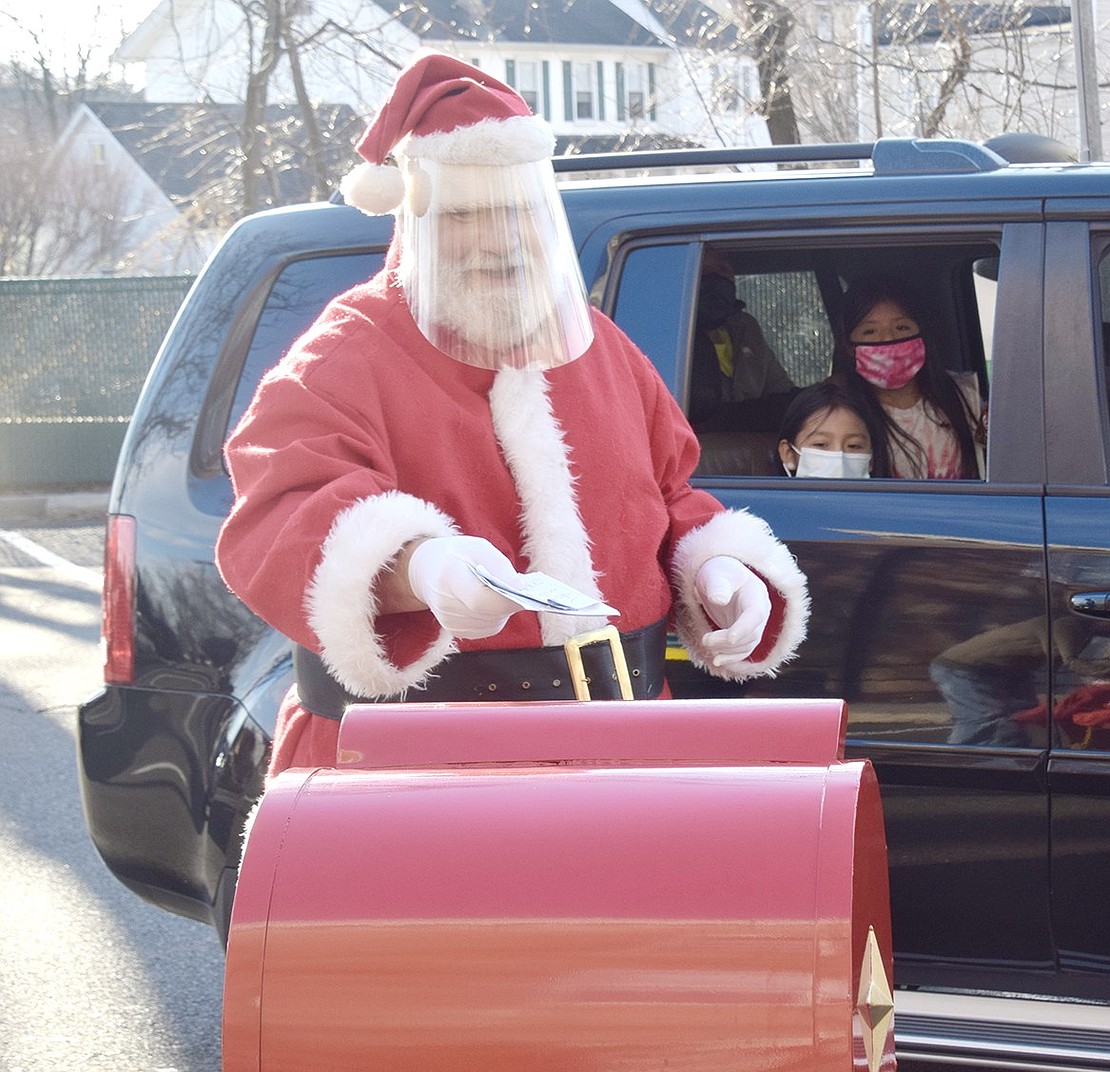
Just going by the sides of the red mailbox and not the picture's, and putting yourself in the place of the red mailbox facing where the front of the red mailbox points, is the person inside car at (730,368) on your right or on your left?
on your left

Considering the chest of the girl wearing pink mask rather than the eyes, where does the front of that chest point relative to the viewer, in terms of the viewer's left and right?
facing the viewer

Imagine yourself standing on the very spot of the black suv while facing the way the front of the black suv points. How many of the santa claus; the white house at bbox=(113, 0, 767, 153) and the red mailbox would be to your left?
1

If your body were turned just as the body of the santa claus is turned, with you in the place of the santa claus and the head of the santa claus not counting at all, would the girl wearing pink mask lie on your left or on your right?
on your left

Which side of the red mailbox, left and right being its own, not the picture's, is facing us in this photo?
right

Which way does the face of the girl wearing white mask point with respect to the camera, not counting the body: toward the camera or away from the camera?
toward the camera

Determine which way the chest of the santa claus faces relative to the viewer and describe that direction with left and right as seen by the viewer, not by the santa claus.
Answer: facing the viewer and to the right of the viewer

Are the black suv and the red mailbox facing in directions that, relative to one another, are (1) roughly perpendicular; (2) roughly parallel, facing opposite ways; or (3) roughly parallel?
roughly parallel

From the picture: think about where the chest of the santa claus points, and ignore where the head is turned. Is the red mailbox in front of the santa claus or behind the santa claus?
in front

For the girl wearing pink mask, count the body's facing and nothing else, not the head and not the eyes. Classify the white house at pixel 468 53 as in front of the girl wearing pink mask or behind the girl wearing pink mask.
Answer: behind

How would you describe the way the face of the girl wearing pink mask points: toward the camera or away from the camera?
toward the camera

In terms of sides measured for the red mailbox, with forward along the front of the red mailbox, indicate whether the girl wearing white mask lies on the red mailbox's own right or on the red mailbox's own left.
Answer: on the red mailbox's own left

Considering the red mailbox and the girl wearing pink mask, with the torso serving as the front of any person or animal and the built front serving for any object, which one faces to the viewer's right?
the red mailbox

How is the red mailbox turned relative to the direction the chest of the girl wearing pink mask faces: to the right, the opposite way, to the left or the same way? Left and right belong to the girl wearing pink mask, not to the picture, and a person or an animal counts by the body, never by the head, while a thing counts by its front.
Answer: to the left

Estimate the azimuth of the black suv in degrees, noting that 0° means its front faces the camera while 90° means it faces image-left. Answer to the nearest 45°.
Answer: approximately 270°
